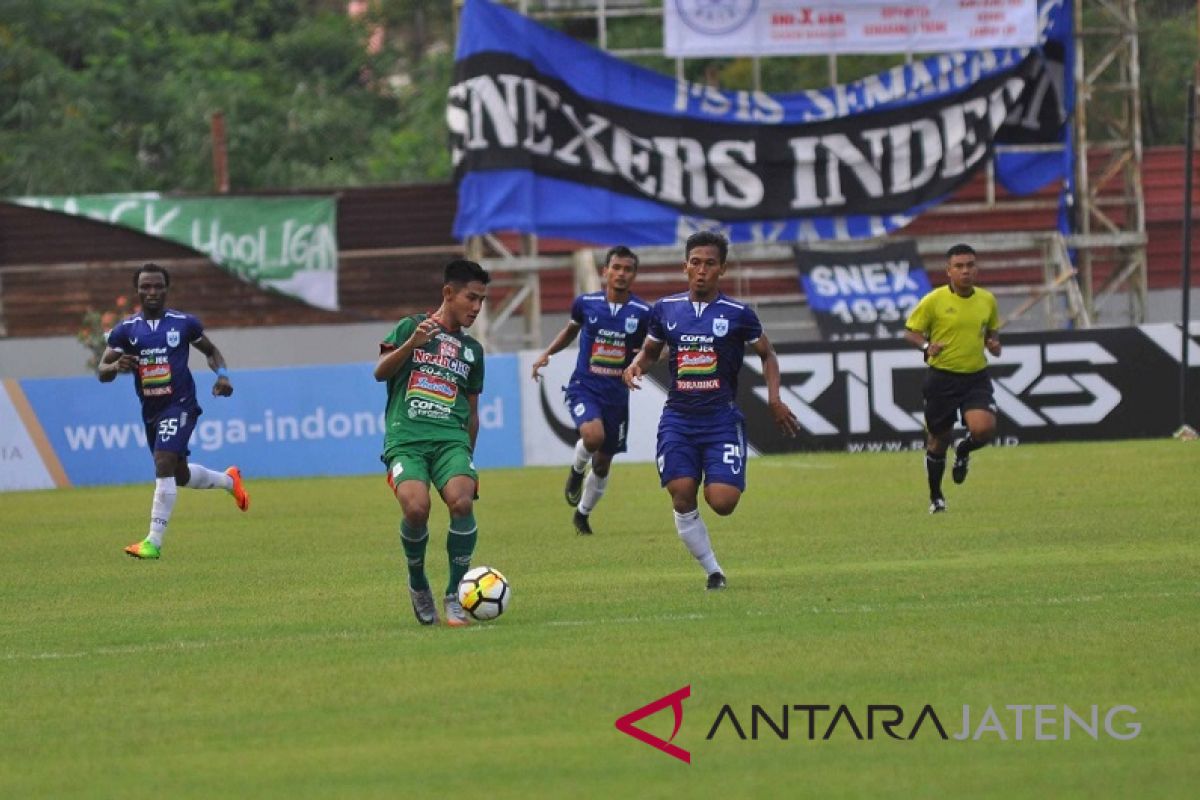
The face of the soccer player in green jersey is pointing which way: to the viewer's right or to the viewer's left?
to the viewer's right

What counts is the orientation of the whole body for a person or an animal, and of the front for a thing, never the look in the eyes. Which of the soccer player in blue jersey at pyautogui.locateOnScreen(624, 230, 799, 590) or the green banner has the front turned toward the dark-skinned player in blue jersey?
the green banner

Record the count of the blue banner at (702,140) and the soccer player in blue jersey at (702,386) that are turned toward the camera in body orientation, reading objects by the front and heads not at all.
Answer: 2

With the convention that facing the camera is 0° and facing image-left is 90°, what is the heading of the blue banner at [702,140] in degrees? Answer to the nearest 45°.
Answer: approximately 0°

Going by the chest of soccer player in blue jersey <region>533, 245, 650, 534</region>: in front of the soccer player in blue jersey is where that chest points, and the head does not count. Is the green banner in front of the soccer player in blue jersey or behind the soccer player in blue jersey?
behind

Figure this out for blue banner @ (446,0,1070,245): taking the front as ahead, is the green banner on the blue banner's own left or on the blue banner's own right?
on the blue banner's own right

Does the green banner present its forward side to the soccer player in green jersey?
yes

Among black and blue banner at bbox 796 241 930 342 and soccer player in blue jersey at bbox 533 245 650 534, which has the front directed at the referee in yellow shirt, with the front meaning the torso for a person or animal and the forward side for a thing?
the black and blue banner

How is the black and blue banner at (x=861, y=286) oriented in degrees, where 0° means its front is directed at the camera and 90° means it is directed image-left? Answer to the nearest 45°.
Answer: approximately 0°

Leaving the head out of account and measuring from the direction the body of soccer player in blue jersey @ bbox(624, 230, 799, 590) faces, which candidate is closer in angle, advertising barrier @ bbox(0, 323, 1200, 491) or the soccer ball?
the soccer ball
